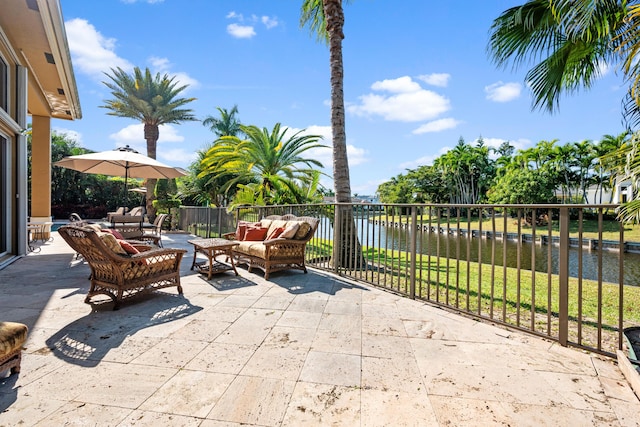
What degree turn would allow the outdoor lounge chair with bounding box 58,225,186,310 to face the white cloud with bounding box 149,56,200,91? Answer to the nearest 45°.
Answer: approximately 45° to its left

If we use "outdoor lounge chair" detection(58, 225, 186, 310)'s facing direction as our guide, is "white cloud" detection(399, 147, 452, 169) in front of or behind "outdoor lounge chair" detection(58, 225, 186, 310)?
in front

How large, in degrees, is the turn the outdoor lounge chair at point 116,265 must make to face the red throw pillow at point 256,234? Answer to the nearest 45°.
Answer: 0° — it already faces it

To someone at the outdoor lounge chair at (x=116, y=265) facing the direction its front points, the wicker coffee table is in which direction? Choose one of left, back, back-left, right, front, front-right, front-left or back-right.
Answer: front

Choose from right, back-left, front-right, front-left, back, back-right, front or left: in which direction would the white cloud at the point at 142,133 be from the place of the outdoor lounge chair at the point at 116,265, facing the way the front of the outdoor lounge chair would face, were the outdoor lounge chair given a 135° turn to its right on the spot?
back

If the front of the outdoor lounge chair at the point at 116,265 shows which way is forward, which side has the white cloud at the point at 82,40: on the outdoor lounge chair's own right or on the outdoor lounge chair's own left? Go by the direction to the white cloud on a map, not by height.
on the outdoor lounge chair's own left

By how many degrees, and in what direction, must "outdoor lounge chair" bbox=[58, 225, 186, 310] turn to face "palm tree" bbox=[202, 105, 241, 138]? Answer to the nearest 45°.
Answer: approximately 45° to its left

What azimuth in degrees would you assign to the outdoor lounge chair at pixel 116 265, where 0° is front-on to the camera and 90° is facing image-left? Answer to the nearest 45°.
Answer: approximately 225°

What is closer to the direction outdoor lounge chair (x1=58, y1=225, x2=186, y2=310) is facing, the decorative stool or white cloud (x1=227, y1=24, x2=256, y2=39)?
the white cloud
